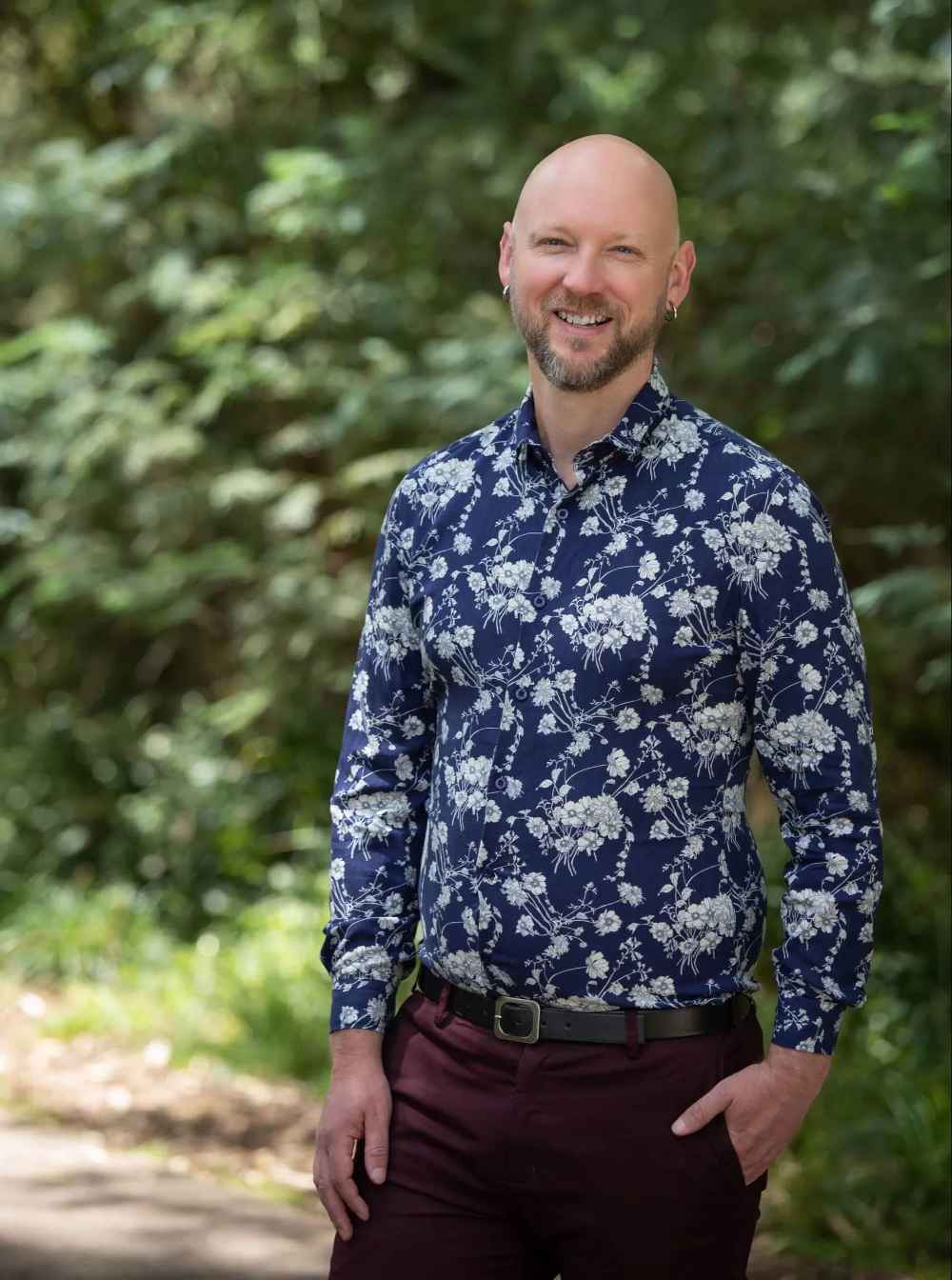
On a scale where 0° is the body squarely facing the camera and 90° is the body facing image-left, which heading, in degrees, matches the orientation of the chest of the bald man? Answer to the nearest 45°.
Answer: approximately 45°

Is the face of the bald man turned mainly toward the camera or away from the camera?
toward the camera
